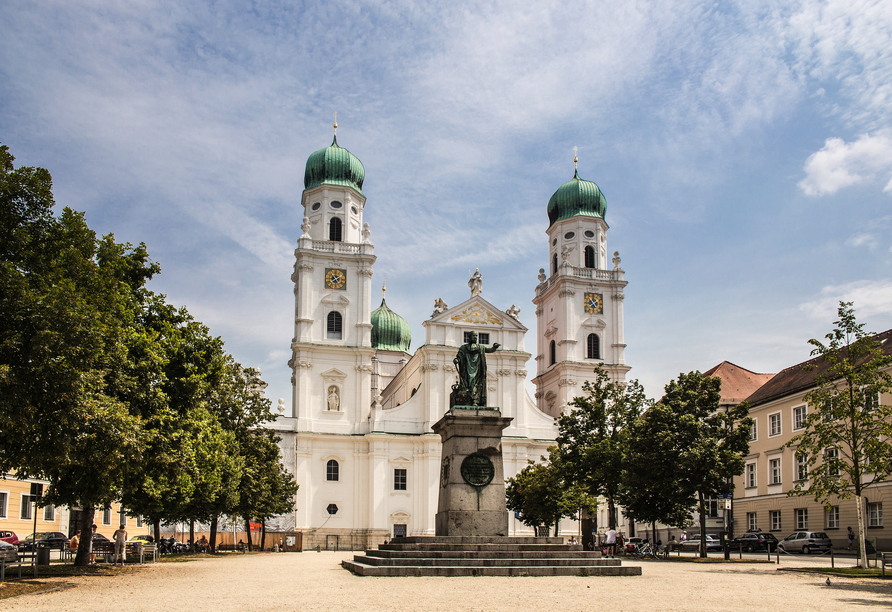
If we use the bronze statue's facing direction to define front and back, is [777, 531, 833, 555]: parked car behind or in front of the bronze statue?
behind

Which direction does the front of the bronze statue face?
toward the camera

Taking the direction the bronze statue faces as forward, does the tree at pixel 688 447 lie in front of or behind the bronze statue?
behind

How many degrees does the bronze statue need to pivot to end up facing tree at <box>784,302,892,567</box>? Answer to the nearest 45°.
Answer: approximately 90° to its left

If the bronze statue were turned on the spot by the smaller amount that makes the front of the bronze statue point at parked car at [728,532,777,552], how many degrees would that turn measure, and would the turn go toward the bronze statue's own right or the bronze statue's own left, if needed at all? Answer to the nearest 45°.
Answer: approximately 135° to the bronze statue's own left

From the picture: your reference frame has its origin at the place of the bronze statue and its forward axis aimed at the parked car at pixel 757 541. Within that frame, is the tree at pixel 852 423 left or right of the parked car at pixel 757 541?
right
